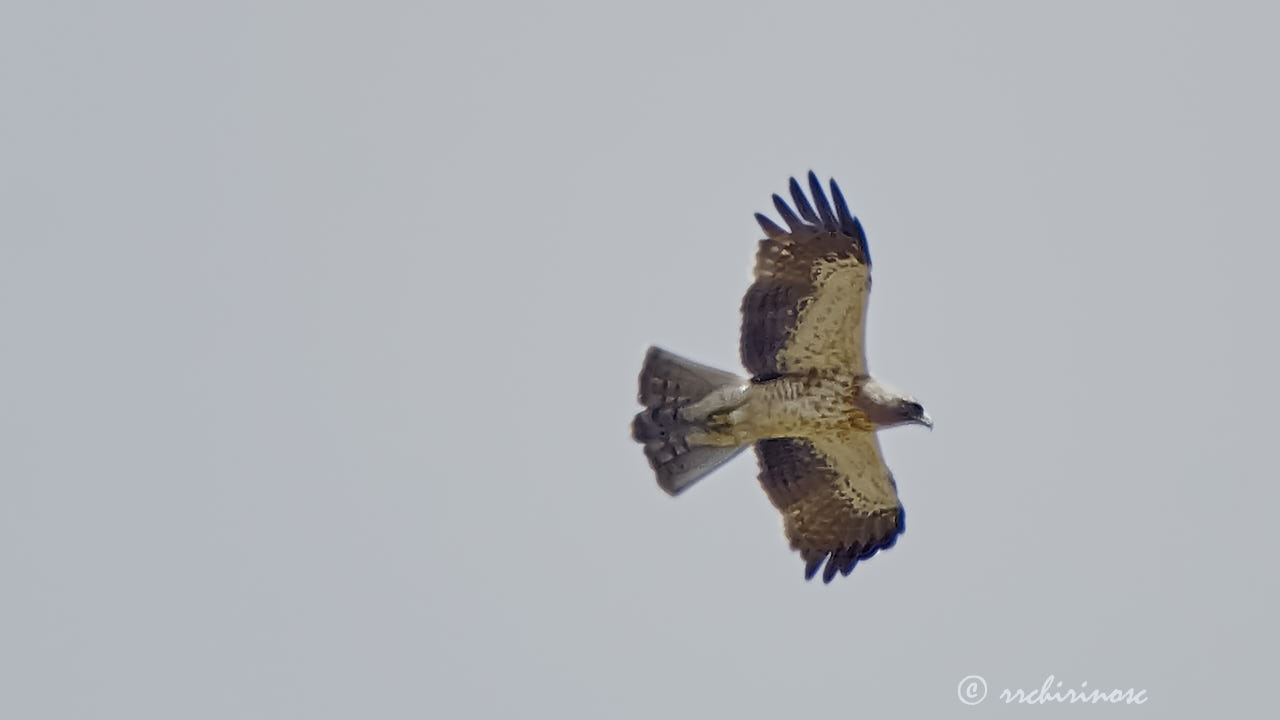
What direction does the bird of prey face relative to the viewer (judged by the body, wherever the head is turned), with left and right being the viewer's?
facing to the right of the viewer
